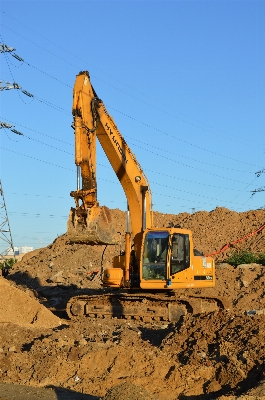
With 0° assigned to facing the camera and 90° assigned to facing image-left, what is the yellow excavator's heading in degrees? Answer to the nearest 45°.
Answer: approximately 45°

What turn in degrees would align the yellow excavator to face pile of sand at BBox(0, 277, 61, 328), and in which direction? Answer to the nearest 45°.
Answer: approximately 45° to its right
